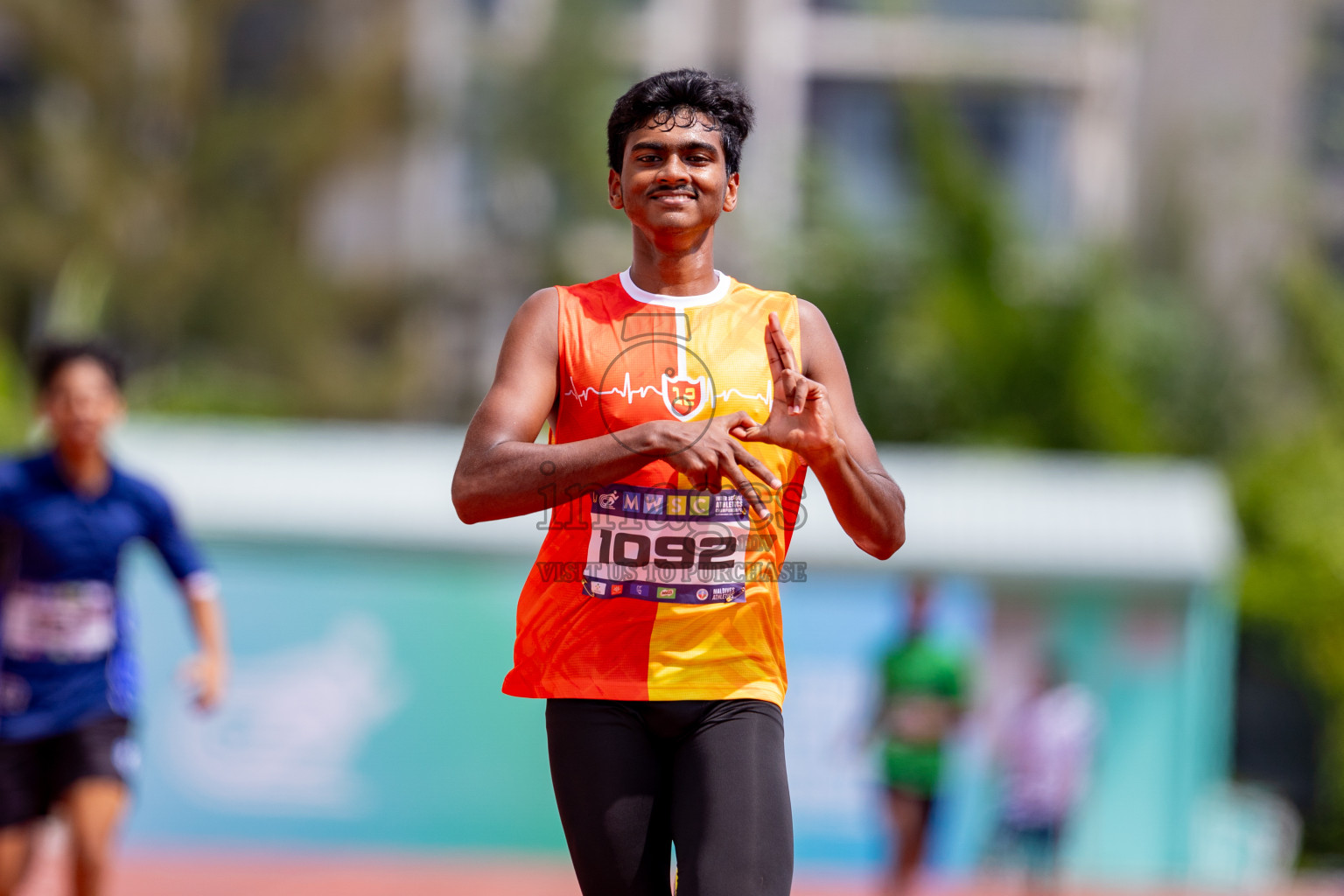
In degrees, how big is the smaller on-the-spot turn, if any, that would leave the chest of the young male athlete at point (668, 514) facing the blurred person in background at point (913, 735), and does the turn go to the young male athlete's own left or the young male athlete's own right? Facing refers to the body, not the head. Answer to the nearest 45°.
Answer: approximately 180°

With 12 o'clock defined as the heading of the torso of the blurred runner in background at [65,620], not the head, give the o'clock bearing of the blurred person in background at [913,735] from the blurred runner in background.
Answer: The blurred person in background is roughly at 8 o'clock from the blurred runner in background.

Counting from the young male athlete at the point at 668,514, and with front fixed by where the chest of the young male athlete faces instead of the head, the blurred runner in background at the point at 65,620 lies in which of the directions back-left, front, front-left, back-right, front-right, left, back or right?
back-right

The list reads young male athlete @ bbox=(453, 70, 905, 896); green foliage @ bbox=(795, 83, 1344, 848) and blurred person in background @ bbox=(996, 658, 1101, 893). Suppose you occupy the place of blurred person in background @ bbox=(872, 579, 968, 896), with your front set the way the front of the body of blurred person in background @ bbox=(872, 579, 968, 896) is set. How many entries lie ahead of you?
1

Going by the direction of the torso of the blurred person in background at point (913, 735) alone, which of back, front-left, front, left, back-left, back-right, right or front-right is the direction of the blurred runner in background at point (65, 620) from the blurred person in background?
front-right

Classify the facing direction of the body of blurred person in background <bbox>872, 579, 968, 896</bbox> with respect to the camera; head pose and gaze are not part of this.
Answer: toward the camera

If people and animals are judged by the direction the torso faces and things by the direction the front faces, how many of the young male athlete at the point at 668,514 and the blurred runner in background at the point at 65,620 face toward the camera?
2

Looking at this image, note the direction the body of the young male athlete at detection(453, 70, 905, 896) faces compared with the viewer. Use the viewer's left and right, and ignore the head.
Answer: facing the viewer

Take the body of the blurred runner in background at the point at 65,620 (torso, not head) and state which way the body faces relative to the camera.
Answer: toward the camera

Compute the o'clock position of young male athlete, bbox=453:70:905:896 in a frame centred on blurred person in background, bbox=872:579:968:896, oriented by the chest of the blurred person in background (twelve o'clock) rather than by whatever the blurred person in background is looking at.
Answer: The young male athlete is roughly at 12 o'clock from the blurred person in background.

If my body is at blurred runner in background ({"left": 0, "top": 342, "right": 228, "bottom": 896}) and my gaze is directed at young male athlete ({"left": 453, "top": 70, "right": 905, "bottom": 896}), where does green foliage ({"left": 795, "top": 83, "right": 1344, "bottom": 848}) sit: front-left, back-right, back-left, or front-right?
back-left

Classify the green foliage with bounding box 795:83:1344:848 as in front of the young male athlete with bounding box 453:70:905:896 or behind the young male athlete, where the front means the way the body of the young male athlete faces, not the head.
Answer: behind

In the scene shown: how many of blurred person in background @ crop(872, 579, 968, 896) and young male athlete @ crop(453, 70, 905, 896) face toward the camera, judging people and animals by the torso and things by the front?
2
